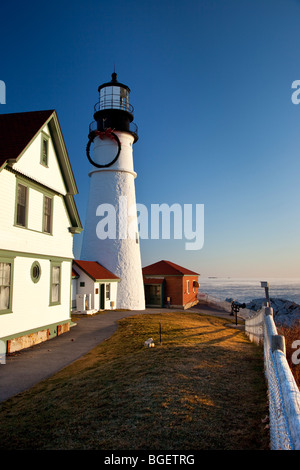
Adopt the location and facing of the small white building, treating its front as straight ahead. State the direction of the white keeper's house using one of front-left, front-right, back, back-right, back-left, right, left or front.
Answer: front-right

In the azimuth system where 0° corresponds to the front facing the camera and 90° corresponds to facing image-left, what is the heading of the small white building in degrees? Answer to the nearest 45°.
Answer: approximately 315°

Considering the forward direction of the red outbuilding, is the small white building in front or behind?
in front

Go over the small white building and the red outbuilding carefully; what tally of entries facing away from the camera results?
0

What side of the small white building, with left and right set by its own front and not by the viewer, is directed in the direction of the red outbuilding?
left

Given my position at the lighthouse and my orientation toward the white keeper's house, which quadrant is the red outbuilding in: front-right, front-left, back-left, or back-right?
back-left

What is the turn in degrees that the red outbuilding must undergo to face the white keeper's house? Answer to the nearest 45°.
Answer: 0° — it already faces it

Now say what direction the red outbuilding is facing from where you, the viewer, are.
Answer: facing the viewer
